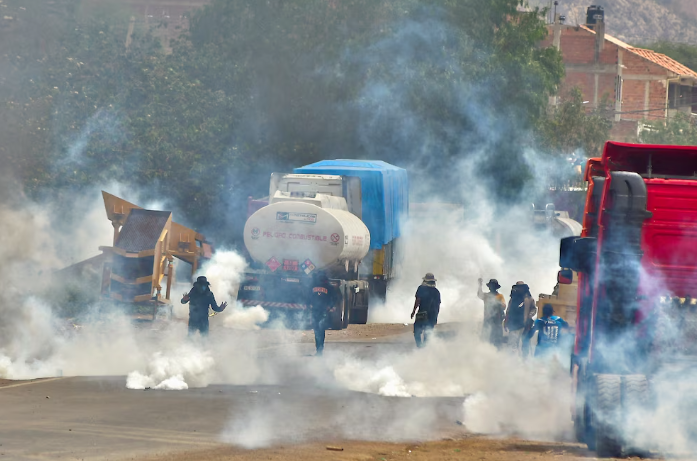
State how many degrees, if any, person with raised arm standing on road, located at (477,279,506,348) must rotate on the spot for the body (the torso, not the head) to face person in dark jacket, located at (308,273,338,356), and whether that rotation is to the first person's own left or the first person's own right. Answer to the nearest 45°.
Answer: approximately 90° to the first person's own left

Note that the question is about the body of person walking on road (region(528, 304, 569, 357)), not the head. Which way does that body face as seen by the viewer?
away from the camera

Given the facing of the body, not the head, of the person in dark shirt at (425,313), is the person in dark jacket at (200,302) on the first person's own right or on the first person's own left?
on the first person's own left

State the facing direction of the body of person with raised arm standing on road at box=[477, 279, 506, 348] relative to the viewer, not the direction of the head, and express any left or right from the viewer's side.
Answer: facing away from the viewer

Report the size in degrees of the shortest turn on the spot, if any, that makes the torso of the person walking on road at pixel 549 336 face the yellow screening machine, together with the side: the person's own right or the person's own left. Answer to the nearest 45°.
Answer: approximately 45° to the person's own left

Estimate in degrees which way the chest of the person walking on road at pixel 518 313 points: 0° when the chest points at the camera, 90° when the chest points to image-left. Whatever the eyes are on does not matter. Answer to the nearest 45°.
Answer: approximately 180°
